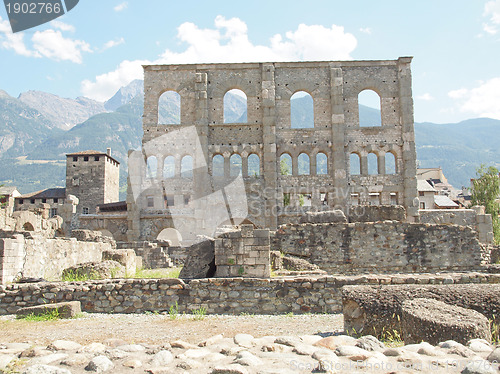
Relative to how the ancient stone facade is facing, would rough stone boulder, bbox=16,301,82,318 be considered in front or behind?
in front

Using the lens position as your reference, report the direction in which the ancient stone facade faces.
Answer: facing the viewer

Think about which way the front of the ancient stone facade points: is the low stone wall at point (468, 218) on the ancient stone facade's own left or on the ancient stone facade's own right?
on the ancient stone facade's own left

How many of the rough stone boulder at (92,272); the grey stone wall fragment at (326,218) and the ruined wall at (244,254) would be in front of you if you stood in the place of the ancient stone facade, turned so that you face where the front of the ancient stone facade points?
3

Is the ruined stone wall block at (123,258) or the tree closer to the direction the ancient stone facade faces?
the ruined stone wall block

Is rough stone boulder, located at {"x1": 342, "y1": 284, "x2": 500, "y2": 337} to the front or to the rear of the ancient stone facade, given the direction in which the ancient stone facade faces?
to the front

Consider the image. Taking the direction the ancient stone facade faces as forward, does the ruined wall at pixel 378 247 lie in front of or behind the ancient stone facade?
in front

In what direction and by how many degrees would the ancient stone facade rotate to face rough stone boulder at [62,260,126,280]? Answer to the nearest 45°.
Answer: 0° — it already faces it

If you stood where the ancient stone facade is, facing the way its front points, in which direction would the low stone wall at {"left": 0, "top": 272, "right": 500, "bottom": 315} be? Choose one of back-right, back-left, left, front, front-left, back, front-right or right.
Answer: front

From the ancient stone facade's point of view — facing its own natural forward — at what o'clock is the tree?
The tree is roughly at 8 o'clock from the ancient stone facade.

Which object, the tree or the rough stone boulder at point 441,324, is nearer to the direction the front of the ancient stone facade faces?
the rough stone boulder

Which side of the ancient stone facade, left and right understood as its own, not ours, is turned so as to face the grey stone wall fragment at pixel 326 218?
front

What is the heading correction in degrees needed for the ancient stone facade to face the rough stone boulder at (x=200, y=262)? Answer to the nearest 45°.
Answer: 0° — it already faces it
